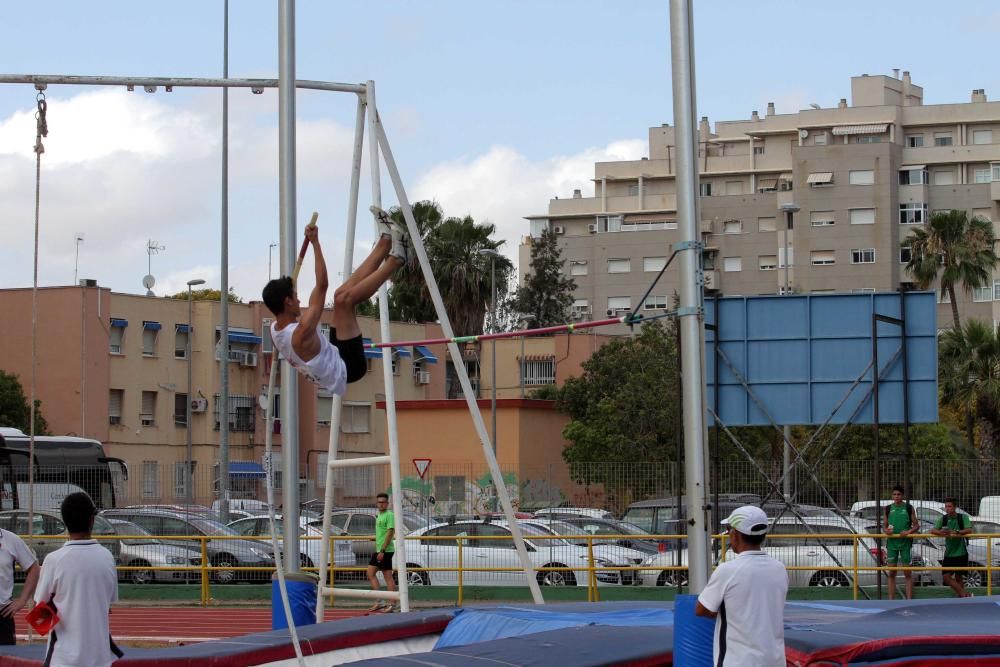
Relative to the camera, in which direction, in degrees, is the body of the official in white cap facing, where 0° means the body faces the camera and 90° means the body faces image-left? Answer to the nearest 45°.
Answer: approximately 135°

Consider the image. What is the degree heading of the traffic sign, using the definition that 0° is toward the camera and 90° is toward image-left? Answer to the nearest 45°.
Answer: approximately 0°

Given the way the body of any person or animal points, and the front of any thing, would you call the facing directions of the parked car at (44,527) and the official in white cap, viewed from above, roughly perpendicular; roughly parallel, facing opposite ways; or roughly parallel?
roughly perpendicular

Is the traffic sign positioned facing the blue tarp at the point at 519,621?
yes

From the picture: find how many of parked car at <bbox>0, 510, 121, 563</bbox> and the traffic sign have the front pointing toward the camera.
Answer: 1

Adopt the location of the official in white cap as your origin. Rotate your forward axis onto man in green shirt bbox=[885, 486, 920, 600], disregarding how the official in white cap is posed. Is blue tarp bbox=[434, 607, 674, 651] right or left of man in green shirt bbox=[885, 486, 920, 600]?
left
